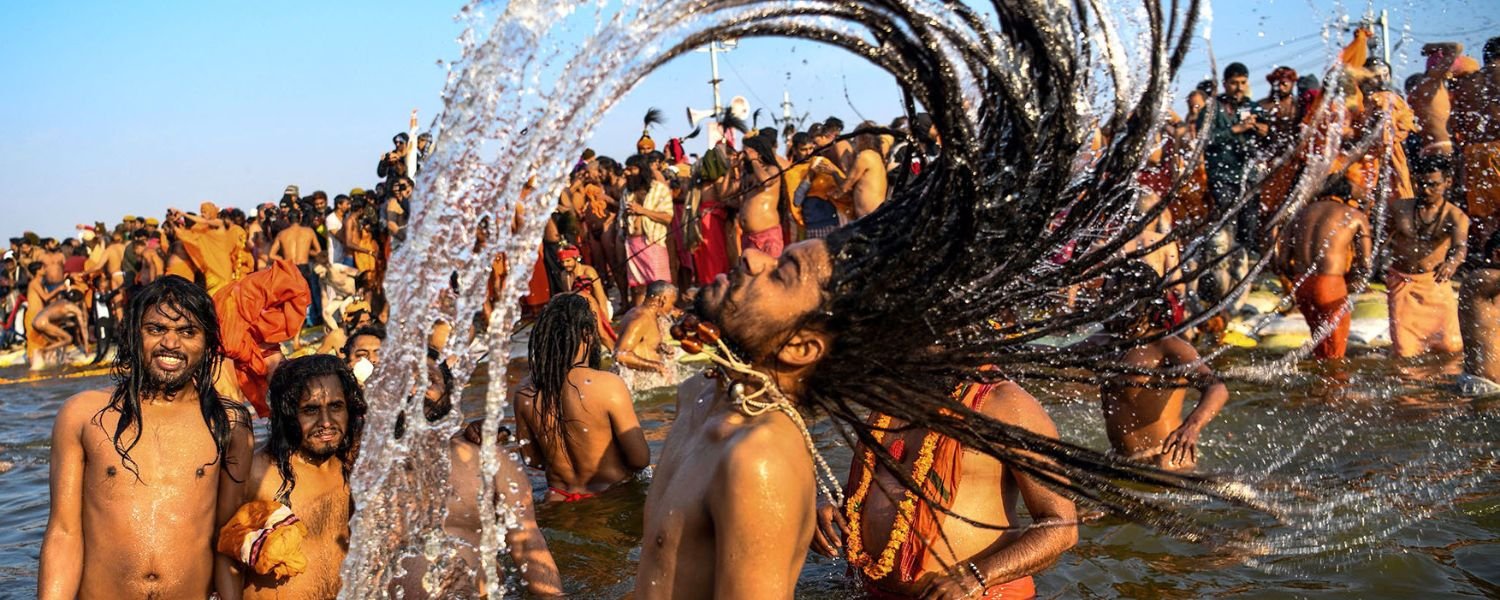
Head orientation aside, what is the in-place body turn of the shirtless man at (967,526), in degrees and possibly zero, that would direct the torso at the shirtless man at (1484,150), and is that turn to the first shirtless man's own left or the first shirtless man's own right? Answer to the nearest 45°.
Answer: approximately 180°

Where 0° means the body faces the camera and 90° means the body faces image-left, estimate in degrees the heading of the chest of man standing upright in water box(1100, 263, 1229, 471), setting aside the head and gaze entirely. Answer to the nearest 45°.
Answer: approximately 45°

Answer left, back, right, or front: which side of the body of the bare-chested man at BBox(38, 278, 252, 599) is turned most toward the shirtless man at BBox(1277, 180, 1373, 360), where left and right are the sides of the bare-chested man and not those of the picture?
left

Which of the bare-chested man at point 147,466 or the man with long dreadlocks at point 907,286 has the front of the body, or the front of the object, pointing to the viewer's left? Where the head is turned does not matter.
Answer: the man with long dreadlocks

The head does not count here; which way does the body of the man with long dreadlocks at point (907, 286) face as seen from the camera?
to the viewer's left

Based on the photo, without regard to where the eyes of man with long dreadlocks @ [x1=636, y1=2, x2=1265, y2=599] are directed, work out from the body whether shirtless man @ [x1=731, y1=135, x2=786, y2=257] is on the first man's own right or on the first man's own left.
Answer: on the first man's own right
